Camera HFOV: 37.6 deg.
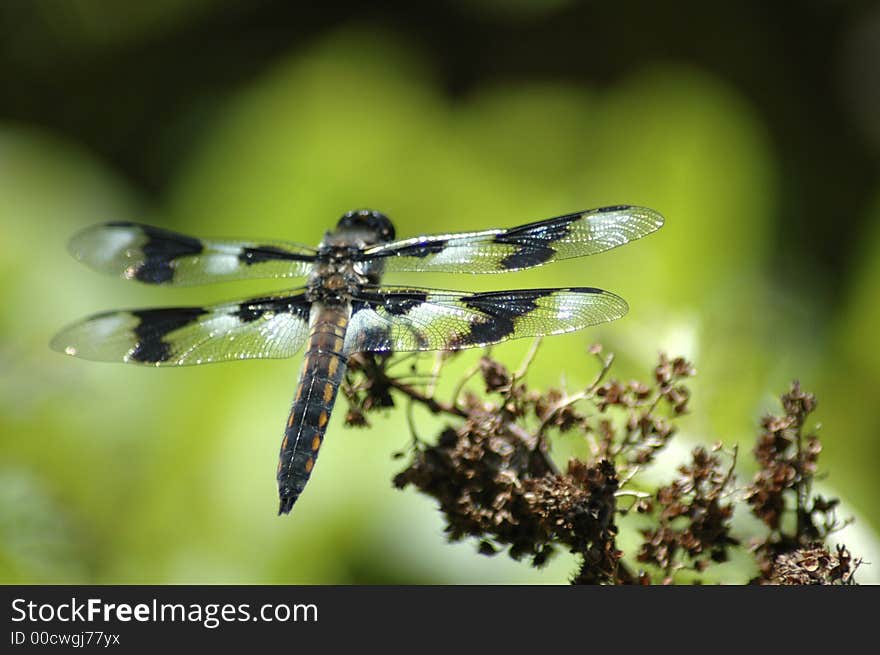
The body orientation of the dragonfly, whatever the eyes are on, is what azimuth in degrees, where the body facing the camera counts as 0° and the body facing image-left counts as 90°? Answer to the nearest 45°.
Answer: approximately 180°

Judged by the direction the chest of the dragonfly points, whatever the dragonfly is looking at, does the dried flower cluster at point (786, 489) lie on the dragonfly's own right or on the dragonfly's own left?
on the dragonfly's own right
